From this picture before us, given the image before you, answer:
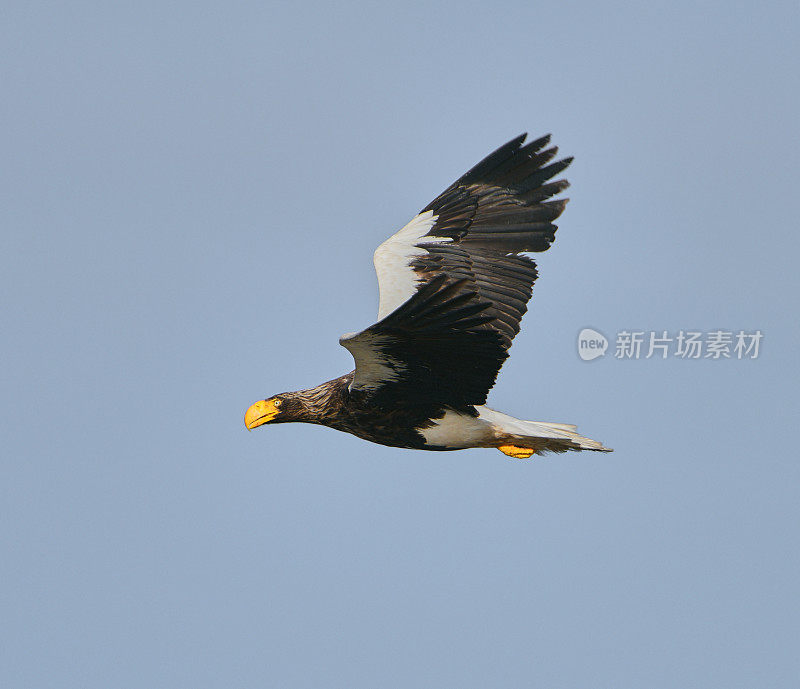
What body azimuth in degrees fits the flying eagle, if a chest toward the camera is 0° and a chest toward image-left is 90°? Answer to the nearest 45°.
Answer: approximately 90°
